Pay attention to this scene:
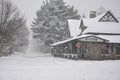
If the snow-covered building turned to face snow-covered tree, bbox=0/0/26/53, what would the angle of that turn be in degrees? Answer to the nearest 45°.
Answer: approximately 90° to its right

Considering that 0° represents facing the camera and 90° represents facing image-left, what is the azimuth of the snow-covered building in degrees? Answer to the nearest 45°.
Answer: approximately 0°
